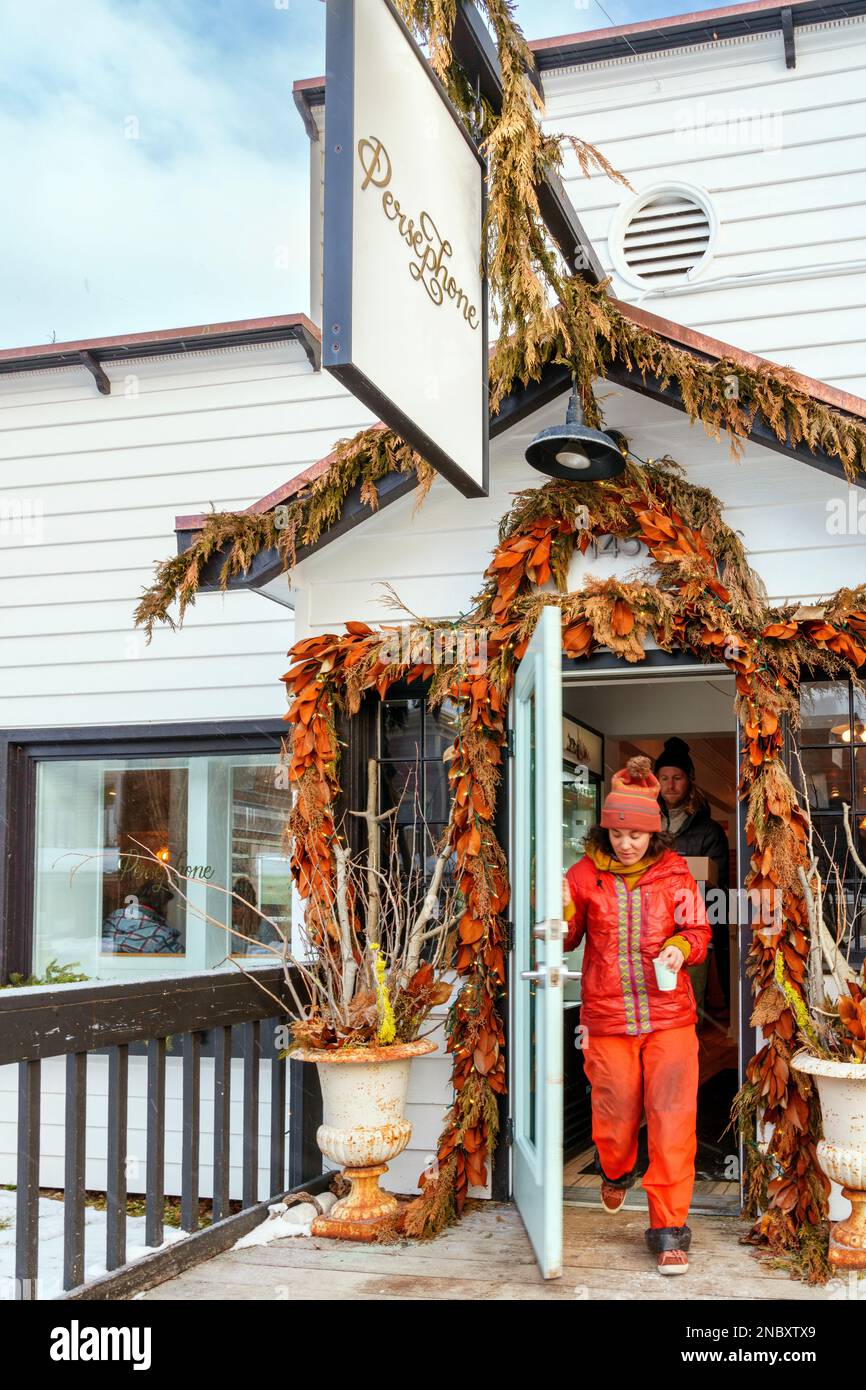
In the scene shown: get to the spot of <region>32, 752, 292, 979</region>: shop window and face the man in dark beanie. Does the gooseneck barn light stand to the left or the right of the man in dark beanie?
right

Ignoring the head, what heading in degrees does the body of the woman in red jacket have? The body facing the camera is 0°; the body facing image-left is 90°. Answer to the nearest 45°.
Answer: approximately 0°

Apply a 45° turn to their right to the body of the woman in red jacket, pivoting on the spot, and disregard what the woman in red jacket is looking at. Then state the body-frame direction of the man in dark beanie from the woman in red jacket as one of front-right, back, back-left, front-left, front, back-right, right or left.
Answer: back-right

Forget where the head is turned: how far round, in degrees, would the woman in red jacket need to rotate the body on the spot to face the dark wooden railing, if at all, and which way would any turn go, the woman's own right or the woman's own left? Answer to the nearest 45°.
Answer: approximately 90° to the woman's own right

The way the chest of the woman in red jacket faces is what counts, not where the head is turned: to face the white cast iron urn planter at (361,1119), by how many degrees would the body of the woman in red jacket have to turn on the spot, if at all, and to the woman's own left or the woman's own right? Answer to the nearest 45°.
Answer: approximately 90° to the woman's own right

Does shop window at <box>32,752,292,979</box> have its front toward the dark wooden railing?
yes

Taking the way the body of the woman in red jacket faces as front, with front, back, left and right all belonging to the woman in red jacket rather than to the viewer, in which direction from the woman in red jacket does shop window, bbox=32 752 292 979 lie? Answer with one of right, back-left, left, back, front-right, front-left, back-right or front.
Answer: back-right

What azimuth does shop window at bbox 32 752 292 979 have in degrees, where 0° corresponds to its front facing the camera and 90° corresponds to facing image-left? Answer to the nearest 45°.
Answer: approximately 0°

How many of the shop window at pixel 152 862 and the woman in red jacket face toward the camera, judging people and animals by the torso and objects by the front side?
2

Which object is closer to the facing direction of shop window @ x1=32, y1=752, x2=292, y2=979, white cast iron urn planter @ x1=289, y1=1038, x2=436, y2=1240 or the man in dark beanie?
the white cast iron urn planter
